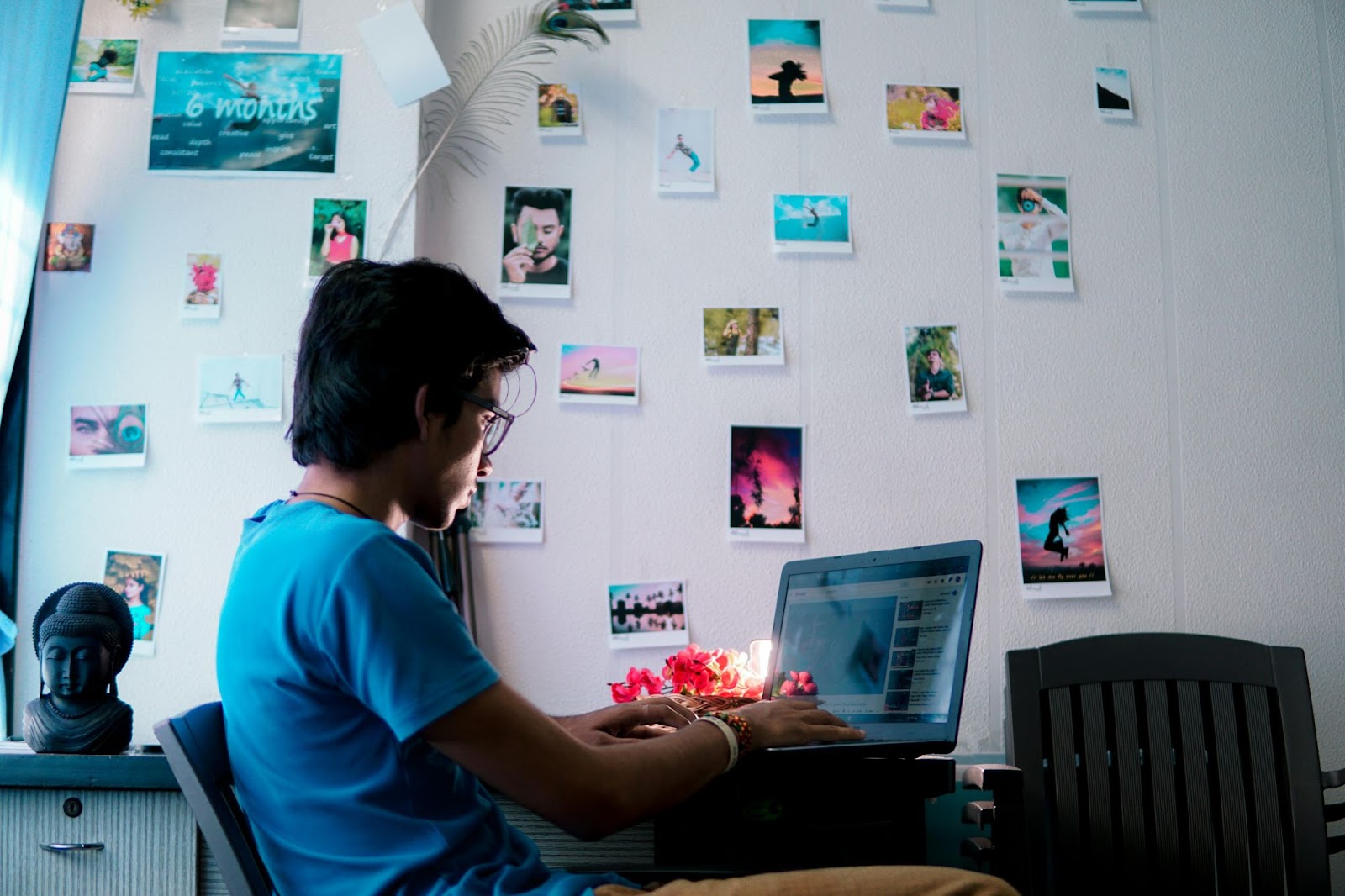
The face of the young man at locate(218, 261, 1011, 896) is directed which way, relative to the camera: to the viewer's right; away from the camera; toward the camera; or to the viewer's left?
to the viewer's right

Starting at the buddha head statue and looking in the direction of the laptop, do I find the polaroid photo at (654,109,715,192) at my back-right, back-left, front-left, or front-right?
front-left

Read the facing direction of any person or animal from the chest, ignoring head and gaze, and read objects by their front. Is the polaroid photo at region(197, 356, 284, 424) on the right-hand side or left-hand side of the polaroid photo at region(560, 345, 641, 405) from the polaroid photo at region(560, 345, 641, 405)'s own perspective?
on its right

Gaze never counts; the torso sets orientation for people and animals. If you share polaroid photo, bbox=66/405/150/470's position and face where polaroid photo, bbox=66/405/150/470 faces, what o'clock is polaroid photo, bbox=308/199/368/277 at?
polaroid photo, bbox=308/199/368/277 is roughly at 10 o'clock from polaroid photo, bbox=66/405/150/470.

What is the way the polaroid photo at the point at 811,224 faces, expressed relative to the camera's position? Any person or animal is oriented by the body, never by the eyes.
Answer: facing the viewer

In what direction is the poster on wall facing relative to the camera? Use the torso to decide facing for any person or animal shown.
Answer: toward the camera

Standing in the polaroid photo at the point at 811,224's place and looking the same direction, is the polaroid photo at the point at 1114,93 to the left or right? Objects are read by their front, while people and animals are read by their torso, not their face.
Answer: on its left

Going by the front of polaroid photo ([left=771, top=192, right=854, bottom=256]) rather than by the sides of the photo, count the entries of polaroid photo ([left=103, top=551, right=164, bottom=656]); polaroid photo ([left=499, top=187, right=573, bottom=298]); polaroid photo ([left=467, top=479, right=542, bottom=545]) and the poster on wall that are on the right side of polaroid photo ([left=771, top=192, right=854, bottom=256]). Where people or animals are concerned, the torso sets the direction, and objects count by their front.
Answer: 4

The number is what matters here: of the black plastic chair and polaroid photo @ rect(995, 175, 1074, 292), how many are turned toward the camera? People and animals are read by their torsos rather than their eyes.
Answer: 1

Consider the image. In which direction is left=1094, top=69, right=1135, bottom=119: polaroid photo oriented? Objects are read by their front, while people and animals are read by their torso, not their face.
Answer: toward the camera

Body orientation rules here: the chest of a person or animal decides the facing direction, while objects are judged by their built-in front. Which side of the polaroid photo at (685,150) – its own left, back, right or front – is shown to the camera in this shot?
front

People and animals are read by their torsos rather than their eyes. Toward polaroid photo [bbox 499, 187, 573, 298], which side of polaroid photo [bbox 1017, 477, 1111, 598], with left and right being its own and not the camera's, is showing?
right

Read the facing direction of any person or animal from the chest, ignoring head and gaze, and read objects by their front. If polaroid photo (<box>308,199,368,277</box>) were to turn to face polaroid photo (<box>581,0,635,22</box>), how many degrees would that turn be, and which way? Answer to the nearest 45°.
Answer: approximately 90° to its left
